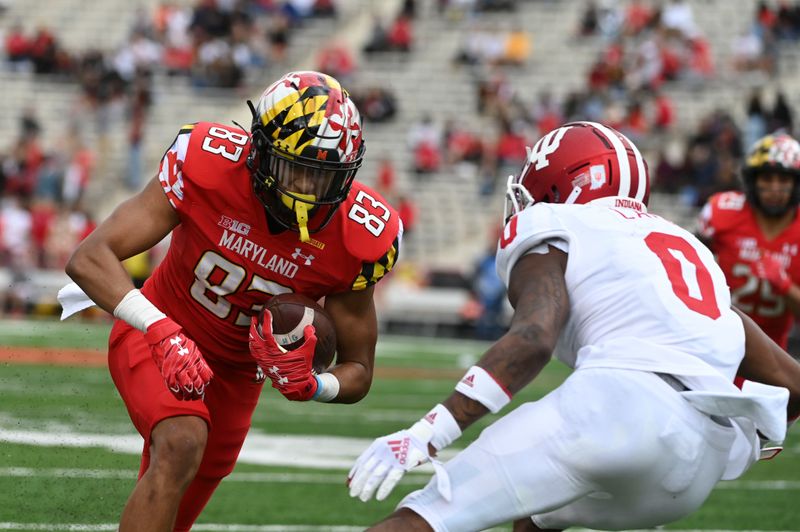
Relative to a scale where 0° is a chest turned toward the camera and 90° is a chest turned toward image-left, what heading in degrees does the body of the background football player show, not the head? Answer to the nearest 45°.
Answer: approximately 0°

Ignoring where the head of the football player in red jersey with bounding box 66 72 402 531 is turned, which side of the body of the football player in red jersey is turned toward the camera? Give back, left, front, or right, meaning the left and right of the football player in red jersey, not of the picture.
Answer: front

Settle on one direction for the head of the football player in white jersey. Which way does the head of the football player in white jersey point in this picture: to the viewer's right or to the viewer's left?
to the viewer's left

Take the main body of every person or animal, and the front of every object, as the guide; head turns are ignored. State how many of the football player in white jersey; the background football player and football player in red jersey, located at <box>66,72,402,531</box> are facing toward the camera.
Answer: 2

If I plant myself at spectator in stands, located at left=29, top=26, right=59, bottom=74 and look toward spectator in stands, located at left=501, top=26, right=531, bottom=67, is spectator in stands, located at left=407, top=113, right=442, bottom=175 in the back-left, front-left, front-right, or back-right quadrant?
front-right

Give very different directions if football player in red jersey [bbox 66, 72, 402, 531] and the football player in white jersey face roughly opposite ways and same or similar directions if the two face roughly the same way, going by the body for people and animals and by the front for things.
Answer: very different directions

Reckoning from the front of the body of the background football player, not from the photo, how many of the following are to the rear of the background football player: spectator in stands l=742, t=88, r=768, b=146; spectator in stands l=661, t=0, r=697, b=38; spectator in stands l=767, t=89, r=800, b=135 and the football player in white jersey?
3

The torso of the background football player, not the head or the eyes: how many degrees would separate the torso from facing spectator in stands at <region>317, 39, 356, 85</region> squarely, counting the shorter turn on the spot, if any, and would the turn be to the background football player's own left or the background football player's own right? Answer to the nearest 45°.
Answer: approximately 135° to the background football player's own right

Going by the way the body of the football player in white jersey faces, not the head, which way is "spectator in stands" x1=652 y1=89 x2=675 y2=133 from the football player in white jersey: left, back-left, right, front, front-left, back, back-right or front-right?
front-right

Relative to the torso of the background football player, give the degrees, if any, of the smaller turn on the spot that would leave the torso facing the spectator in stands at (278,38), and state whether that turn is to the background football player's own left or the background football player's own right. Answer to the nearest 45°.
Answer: approximately 135° to the background football player's own right

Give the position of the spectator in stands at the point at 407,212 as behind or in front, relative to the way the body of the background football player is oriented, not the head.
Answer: behind

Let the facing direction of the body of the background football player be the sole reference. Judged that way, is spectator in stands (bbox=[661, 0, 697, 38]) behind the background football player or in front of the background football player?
behind

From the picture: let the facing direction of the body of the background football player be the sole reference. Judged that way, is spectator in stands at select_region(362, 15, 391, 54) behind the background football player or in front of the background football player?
behind

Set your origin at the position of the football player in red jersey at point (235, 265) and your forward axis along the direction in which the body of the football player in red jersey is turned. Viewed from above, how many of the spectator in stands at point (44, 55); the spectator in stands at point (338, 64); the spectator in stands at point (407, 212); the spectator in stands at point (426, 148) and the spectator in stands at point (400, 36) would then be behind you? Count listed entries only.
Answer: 5

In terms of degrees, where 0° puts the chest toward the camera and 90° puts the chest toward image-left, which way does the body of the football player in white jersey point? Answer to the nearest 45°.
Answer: approximately 135°

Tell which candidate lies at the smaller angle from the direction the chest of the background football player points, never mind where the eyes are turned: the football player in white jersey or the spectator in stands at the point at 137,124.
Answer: the football player in white jersey

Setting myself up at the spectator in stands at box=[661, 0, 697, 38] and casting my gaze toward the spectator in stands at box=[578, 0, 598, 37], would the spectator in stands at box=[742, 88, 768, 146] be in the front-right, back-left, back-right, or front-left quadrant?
back-left
